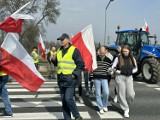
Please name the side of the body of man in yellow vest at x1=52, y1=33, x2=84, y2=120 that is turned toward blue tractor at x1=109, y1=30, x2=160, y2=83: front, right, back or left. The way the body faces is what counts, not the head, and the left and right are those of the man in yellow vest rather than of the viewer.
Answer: back

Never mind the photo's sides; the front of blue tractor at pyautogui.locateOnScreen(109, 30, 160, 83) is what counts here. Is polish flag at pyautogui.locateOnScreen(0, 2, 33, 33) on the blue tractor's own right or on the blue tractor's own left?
on the blue tractor's own right

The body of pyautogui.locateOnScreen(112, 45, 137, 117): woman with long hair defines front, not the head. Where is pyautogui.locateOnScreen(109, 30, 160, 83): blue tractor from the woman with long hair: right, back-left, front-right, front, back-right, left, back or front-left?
back

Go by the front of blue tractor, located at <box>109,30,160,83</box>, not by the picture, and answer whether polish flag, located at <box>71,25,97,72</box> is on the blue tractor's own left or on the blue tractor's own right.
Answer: on the blue tractor's own right

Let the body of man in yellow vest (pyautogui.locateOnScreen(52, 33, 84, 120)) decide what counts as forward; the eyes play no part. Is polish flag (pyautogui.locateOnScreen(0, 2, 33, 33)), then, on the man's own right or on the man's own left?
on the man's own right

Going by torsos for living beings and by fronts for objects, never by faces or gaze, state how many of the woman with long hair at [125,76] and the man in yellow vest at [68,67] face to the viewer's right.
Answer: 0

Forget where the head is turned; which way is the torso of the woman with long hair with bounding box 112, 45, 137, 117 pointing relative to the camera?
toward the camera

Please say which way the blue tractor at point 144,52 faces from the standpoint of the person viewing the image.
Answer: facing the viewer and to the right of the viewer

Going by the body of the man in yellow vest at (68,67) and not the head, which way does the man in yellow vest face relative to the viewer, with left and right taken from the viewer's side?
facing the viewer and to the left of the viewer

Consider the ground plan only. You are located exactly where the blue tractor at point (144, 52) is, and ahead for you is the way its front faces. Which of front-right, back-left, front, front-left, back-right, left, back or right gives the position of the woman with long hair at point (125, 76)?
front-right

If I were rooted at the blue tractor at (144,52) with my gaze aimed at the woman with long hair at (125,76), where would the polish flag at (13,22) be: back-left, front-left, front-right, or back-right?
front-right

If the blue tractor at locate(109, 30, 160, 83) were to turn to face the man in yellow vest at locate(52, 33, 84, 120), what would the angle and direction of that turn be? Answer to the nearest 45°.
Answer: approximately 45° to its right
